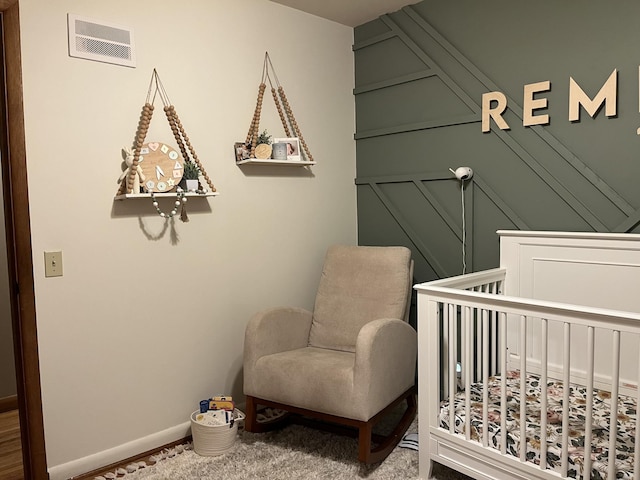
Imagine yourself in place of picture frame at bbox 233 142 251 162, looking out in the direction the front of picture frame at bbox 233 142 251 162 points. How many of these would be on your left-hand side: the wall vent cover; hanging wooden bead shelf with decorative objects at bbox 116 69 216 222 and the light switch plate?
0

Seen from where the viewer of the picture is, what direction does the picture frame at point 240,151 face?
facing the viewer and to the right of the viewer

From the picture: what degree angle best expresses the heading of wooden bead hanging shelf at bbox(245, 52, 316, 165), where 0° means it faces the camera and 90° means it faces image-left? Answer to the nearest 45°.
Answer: approximately 315°

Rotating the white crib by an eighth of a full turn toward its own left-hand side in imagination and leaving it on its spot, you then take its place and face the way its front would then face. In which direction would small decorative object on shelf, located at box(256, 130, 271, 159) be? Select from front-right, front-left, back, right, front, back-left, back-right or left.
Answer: right

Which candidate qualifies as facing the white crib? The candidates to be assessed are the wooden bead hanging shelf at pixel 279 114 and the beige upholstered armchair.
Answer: the wooden bead hanging shelf

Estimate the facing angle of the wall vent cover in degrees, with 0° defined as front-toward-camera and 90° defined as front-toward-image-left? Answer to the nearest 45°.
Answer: approximately 315°

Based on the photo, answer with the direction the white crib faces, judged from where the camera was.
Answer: facing the viewer and to the left of the viewer

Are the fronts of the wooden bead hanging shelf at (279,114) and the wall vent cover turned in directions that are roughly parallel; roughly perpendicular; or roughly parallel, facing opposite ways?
roughly parallel

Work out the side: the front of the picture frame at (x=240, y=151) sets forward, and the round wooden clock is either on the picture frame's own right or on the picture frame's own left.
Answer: on the picture frame's own right

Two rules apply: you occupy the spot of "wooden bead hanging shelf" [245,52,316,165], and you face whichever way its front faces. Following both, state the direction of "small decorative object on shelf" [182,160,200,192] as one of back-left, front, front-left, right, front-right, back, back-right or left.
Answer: right

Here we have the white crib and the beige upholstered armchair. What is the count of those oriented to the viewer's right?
0

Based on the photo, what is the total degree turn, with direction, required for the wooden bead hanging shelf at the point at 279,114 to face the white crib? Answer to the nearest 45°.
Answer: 0° — it already faces it

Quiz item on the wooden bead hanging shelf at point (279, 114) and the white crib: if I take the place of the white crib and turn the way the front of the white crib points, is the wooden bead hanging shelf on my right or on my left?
on my right

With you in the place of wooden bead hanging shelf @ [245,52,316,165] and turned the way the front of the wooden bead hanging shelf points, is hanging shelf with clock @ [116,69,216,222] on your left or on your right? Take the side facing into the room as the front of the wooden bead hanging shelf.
on your right
